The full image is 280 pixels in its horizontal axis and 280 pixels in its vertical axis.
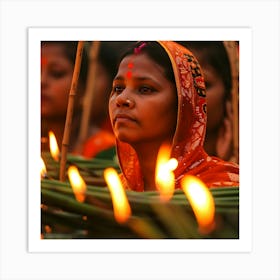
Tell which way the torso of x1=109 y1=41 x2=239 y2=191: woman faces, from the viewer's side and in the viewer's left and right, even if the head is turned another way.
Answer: facing the viewer and to the left of the viewer

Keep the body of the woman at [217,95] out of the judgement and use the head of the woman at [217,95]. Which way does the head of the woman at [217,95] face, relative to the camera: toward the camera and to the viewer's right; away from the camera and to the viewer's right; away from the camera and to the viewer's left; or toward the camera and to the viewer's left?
toward the camera and to the viewer's left

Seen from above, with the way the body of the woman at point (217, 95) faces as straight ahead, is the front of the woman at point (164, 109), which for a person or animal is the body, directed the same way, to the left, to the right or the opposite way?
the same way

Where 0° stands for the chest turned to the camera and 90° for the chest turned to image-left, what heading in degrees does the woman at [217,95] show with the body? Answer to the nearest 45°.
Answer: approximately 45°

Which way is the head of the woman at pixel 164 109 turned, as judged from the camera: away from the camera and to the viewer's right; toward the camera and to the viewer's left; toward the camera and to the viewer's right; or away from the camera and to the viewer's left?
toward the camera and to the viewer's left
